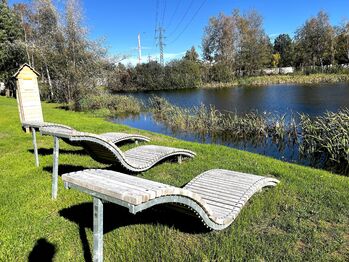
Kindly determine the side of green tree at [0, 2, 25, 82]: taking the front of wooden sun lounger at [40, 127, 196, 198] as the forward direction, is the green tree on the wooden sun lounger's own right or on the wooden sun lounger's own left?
on the wooden sun lounger's own left

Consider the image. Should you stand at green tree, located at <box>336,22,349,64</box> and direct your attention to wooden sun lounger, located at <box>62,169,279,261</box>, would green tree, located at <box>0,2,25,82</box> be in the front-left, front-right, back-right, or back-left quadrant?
front-right

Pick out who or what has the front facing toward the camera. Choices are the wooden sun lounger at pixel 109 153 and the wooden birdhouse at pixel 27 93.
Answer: the wooden birdhouse

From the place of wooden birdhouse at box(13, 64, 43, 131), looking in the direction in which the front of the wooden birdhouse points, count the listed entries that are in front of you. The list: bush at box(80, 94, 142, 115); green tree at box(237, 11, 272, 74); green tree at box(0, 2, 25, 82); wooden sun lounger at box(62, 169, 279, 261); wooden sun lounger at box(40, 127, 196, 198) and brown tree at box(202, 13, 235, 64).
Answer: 2

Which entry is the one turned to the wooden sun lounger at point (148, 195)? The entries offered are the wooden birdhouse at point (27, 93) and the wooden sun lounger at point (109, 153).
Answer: the wooden birdhouse

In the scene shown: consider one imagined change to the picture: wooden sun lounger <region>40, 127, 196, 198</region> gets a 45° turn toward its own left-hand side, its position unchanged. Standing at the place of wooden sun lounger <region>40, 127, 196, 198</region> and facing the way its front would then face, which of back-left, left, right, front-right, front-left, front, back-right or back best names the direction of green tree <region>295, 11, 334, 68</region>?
front-right

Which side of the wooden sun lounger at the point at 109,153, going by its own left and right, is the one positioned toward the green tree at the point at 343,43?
front

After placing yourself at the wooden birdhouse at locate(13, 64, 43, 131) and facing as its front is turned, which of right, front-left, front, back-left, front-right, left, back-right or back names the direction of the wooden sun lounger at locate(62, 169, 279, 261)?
front

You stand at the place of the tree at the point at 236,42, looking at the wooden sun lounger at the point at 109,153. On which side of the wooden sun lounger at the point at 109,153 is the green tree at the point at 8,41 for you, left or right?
right

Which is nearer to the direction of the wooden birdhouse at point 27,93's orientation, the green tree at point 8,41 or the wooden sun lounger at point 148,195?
the wooden sun lounger

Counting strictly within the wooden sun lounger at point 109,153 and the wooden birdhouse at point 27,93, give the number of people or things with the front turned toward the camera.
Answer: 1

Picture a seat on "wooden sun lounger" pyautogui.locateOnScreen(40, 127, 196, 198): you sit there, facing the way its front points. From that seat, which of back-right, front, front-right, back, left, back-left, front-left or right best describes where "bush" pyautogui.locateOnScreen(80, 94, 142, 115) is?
front-left

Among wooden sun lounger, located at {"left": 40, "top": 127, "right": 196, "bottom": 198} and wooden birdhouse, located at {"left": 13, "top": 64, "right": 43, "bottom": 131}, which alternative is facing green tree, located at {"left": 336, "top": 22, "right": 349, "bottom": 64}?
the wooden sun lounger

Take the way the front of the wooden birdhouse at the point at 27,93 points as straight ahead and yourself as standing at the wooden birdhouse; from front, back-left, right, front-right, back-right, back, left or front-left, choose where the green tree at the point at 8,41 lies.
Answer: back

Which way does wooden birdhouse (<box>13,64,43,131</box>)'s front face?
toward the camera

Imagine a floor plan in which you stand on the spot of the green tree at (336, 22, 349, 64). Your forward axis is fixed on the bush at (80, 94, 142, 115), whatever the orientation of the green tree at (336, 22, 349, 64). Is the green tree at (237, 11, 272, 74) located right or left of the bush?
right

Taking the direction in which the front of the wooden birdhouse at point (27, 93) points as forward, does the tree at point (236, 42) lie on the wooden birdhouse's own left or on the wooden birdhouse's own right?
on the wooden birdhouse's own left

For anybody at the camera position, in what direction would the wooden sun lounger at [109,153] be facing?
facing away from the viewer and to the right of the viewer

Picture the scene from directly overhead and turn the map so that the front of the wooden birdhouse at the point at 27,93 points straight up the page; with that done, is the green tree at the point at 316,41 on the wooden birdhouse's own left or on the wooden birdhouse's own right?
on the wooden birdhouse's own left
